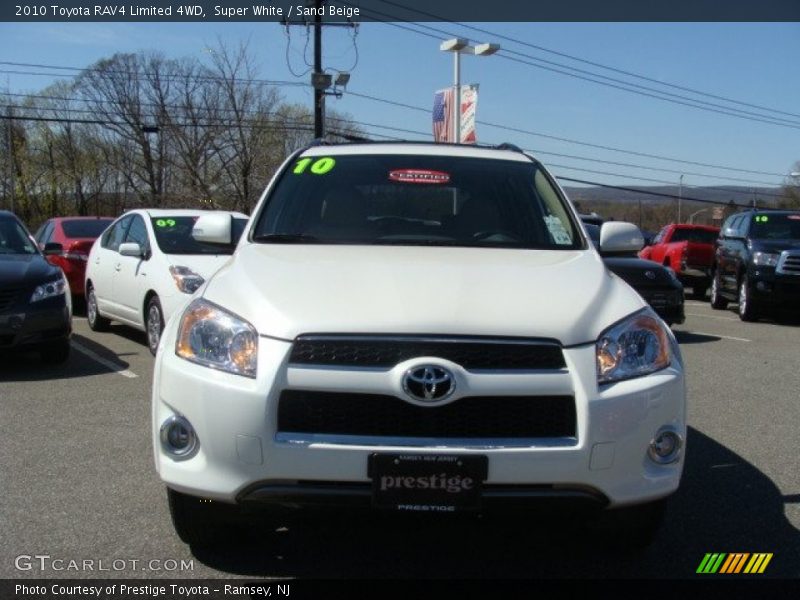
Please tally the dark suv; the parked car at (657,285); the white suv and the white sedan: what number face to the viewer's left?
0

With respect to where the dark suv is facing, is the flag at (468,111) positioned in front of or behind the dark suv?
behind

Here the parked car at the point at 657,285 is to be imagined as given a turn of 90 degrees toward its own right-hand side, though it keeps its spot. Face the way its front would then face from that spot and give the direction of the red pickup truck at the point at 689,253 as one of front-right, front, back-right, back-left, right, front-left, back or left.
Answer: back-right

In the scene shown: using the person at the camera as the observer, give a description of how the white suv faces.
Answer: facing the viewer

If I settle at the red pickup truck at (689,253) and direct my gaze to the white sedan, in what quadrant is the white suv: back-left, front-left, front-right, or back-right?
front-left

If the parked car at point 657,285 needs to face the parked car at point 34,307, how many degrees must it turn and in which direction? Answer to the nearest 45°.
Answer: approximately 90° to its right

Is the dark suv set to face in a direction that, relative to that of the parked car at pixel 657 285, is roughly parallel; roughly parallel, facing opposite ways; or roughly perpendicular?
roughly parallel

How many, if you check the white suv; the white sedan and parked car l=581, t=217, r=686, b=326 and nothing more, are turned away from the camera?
0

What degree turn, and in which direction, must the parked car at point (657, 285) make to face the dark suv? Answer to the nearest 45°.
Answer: approximately 135° to its left

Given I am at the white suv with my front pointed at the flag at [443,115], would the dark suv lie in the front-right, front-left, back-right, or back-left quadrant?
front-right

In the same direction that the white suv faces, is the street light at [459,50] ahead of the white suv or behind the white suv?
behind

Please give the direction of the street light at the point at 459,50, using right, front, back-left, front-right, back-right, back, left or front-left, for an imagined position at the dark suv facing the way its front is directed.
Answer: back

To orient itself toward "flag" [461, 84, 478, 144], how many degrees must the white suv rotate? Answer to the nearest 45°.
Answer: approximately 180°

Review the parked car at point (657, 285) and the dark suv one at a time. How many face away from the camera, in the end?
0

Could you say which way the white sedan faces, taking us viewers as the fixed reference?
facing the viewer and to the right of the viewer

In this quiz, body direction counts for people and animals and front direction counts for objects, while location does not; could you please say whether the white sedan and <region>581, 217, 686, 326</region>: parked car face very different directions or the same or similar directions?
same or similar directions

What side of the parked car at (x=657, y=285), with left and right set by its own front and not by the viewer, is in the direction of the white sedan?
right
